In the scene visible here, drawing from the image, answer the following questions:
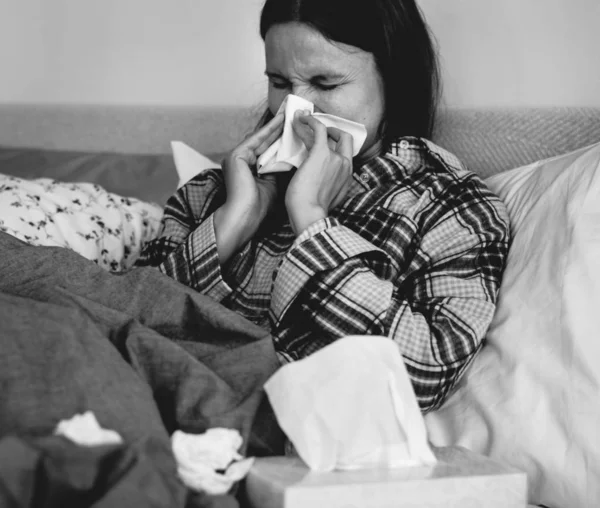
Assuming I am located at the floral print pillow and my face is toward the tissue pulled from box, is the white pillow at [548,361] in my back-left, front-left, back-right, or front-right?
front-left

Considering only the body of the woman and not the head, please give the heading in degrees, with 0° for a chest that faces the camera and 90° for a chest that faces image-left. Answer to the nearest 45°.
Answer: approximately 45°

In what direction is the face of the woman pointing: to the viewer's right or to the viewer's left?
to the viewer's left

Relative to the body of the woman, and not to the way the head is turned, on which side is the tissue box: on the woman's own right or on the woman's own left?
on the woman's own left

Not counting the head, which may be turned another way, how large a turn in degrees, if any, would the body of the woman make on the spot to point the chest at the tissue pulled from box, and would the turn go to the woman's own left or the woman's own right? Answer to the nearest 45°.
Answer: approximately 45° to the woman's own left
